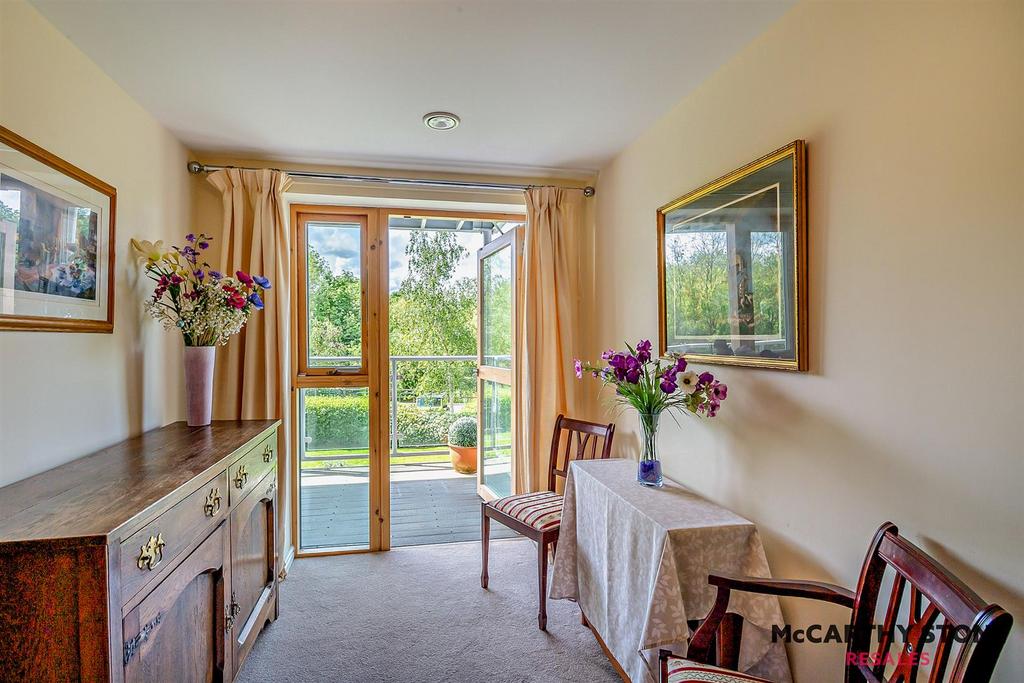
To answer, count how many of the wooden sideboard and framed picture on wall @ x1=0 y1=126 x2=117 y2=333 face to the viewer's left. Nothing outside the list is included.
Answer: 0

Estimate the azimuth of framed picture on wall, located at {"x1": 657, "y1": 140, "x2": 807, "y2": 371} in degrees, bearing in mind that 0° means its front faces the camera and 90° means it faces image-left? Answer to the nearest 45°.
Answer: approximately 45°

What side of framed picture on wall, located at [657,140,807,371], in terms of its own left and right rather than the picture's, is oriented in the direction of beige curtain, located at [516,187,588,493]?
right

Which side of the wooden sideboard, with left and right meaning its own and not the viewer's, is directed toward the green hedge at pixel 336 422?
left

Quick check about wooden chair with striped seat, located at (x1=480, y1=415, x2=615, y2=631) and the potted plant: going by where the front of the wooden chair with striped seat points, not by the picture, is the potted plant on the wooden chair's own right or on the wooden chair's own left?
on the wooden chair's own right

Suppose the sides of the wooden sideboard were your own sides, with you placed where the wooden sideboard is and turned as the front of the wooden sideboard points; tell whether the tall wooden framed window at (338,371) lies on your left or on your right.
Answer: on your left

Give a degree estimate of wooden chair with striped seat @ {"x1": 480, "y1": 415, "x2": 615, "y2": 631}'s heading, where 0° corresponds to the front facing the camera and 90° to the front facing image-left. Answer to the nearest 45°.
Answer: approximately 45°

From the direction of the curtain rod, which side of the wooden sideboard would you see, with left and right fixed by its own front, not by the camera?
left

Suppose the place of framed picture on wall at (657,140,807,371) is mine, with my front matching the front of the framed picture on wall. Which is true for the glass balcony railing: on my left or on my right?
on my right

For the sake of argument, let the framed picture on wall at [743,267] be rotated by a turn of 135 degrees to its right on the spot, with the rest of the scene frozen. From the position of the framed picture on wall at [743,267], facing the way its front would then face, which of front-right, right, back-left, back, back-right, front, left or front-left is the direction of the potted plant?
front-left

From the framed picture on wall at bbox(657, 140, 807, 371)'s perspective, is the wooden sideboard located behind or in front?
in front

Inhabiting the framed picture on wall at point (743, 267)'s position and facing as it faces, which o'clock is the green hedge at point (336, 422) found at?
The green hedge is roughly at 2 o'clock from the framed picture on wall.

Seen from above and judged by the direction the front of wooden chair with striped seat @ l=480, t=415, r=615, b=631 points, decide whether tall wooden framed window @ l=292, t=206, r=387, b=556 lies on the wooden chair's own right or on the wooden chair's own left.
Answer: on the wooden chair's own right

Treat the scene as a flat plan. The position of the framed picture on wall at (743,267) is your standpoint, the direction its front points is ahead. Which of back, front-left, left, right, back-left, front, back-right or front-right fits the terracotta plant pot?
right

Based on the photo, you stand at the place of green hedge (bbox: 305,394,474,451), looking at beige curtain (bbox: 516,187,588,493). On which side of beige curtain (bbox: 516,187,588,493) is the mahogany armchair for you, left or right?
right
